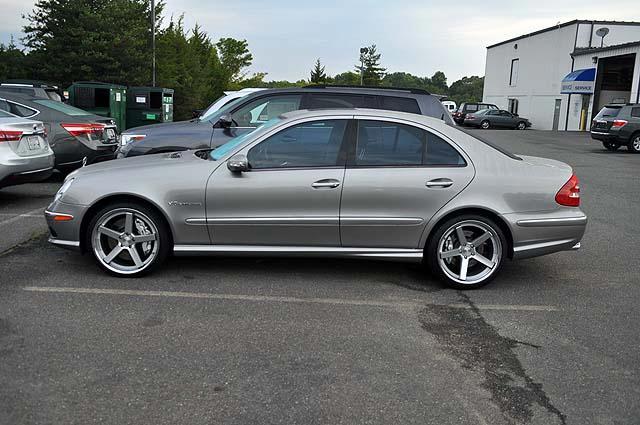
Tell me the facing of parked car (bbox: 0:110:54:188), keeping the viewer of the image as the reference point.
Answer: facing away from the viewer and to the left of the viewer

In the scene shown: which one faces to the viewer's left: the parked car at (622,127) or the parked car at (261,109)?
the parked car at (261,109)

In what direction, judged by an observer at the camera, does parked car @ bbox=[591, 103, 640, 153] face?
facing away from the viewer and to the right of the viewer

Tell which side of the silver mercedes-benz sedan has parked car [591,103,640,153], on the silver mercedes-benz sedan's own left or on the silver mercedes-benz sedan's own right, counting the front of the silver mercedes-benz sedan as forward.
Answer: on the silver mercedes-benz sedan's own right

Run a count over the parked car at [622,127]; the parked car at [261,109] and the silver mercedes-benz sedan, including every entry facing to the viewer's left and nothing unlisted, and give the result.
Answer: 2

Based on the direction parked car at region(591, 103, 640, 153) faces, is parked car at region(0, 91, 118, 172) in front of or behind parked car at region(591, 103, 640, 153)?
behind

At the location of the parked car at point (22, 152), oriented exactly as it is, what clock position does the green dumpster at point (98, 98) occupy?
The green dumpster is roughly at 2 o'clock from the parked car.

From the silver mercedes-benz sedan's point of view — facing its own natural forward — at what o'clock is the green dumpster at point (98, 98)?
The green dumpster is roughly at 2 o'clock from the silver mercedes-benz sedan.

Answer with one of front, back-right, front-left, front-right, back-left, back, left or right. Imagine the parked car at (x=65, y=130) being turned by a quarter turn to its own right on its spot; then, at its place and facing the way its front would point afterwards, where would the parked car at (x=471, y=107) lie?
front

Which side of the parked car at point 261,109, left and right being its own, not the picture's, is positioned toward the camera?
left

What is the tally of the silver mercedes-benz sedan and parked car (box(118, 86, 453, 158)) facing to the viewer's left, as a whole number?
2
